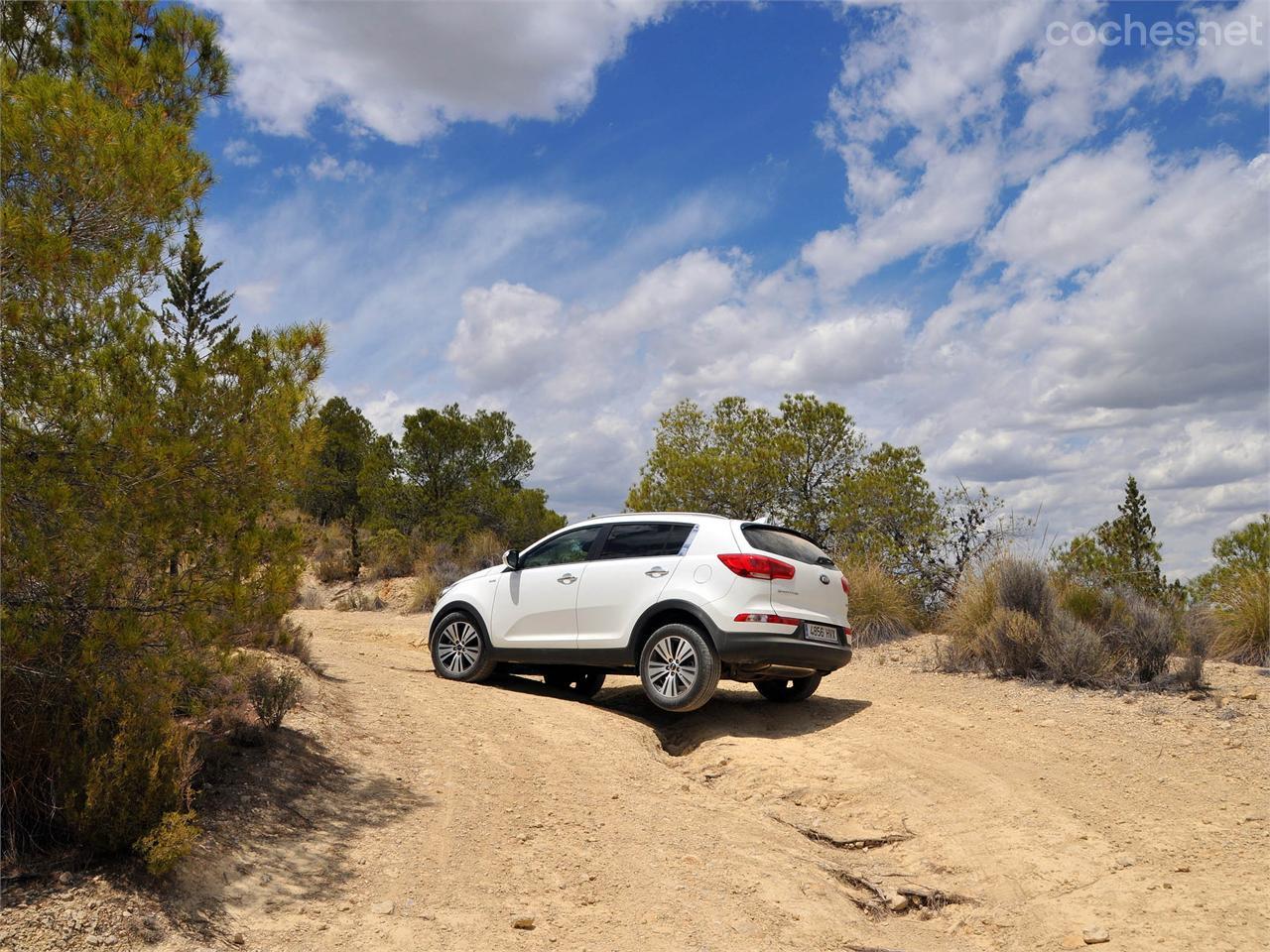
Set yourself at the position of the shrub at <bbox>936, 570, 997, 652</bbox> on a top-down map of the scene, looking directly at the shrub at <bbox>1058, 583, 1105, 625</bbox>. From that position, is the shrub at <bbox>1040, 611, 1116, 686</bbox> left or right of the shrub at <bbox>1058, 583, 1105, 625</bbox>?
right

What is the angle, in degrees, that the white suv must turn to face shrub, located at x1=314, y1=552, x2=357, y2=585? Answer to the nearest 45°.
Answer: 0° — it already faces it

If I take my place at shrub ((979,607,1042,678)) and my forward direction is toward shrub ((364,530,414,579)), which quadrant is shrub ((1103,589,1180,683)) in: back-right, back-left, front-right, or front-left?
back-right

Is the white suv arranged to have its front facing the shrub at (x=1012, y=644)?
no

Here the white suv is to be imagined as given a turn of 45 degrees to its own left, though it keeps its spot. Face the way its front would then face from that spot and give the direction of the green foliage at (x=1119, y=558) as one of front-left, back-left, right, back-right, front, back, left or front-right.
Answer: back-right

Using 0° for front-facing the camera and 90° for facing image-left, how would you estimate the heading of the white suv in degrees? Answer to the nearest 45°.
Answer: approximately 135°

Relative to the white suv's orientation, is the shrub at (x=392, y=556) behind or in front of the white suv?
in front

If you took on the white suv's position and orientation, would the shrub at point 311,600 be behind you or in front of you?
in front

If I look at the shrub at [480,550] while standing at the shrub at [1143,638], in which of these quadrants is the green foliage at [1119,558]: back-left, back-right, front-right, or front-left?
front-right

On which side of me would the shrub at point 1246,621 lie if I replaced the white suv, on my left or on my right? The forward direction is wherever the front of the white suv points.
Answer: on my right

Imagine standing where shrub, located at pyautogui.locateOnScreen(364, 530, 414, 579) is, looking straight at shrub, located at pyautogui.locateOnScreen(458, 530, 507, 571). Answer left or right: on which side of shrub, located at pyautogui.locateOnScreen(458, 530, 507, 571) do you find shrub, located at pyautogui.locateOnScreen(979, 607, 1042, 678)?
right

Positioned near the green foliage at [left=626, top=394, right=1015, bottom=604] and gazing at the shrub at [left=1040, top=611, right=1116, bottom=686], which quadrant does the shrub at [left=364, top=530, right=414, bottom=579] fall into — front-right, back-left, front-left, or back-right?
back-right

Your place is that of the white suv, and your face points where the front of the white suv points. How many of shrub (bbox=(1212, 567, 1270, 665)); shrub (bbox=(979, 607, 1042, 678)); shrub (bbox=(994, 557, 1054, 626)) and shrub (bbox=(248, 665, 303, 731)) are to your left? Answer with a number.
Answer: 1

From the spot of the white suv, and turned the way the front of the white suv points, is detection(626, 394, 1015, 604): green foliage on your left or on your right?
on your right

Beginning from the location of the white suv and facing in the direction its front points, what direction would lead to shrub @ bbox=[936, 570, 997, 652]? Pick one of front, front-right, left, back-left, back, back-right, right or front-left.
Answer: right

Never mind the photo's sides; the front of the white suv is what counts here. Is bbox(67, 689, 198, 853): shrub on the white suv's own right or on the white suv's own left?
on the white suv's own left

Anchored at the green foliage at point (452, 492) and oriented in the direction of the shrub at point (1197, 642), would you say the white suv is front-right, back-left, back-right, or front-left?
front-right

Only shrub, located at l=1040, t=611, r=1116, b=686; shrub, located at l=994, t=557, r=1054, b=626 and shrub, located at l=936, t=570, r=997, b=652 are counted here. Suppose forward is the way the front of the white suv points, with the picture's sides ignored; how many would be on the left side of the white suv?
0
